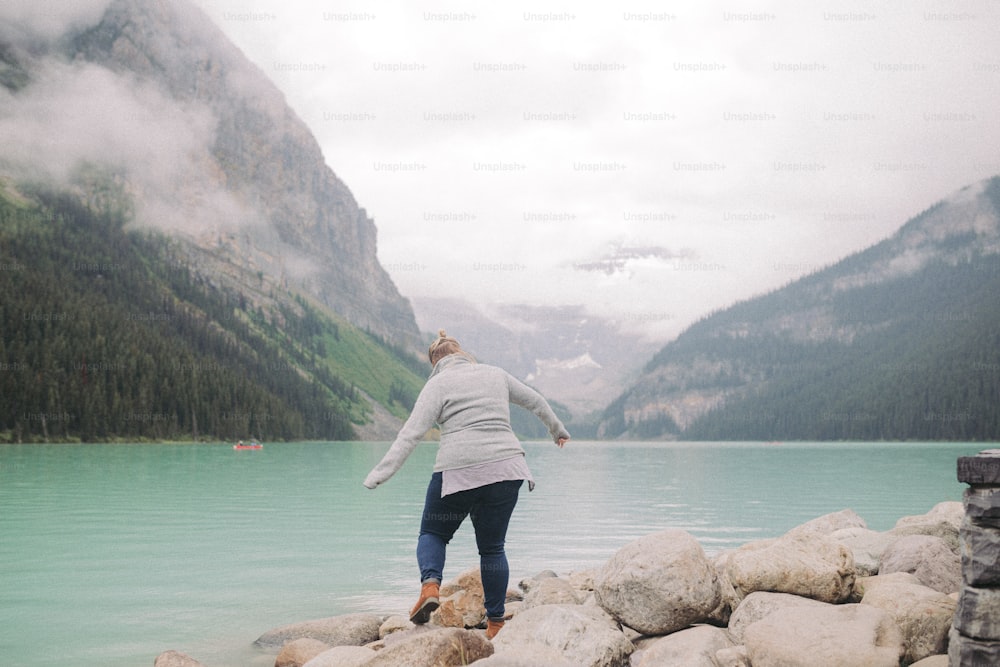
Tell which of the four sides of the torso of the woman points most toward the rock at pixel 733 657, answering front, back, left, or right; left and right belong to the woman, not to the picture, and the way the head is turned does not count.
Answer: right

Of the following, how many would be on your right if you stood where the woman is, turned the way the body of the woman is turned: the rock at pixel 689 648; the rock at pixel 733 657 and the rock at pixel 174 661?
2

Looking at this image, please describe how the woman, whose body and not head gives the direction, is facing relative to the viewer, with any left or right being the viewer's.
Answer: facing away from the viewer

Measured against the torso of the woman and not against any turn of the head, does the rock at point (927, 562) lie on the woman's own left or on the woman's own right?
on the woman's own right

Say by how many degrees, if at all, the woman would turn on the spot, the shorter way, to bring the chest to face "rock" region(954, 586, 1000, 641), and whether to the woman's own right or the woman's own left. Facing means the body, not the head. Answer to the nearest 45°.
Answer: approximately 135° to the woman's own right

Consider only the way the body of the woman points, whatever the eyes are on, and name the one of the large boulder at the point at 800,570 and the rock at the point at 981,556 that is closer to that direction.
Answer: the large boulder

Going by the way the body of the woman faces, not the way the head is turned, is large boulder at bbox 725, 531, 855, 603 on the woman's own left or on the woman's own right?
on the woman's own right

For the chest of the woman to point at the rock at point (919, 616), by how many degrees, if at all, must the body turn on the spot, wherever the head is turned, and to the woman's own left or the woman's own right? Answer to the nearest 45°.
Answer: approximately 90° to the woman's own right

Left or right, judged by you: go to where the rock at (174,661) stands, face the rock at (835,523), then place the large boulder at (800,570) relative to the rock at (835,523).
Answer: right

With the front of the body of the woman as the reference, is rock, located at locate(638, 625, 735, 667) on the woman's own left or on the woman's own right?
on the woman's own right

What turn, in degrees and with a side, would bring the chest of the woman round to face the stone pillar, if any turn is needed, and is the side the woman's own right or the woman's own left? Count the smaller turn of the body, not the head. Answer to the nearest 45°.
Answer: approximately 135° to the woman's own right
